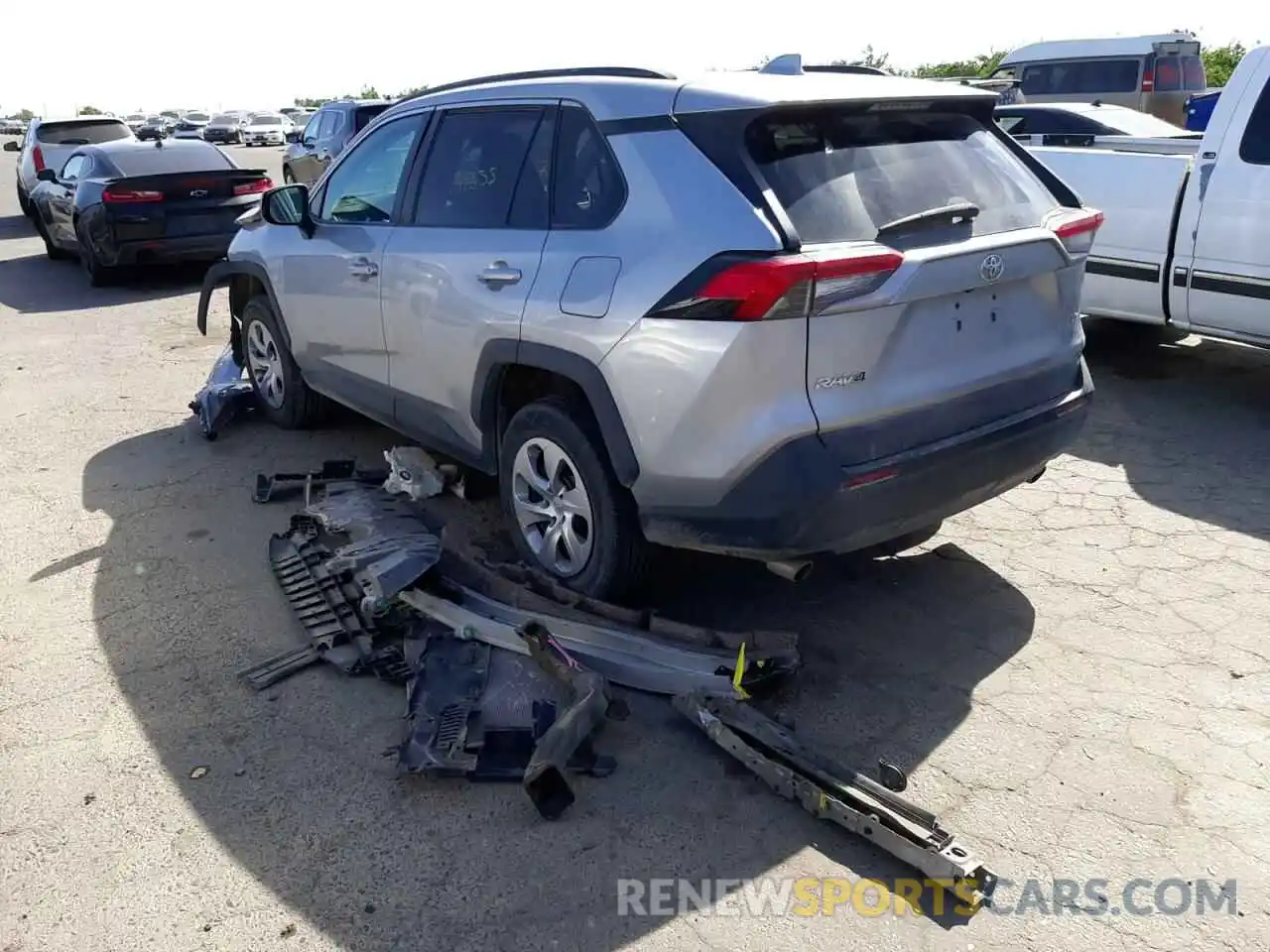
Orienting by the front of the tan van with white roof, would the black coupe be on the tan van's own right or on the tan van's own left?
on the tan van's own left

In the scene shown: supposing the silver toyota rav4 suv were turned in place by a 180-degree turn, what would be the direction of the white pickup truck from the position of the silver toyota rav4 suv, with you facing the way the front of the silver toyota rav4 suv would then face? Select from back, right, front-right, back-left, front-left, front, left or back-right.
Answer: left

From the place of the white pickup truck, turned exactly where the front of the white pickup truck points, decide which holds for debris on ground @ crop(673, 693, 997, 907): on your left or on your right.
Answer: on your right

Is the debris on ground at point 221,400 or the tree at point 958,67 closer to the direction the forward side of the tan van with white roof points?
the tree

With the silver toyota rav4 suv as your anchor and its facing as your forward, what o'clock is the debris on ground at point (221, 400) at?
The debris on ground is roughly at 12 o'clock from the silver toyota rav4 suv.

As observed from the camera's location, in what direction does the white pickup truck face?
facing the viewer and to the right of the viewer

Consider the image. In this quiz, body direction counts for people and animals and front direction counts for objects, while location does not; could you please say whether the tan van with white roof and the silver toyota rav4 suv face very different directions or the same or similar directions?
same or similar directions

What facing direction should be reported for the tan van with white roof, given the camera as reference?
facing away from the viewer and to the left of the viewer

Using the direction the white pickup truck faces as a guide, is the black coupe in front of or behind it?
behind

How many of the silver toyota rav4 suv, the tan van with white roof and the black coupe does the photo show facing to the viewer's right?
0

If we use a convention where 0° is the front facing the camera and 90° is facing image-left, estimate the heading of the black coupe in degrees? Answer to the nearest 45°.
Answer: approximately 135°

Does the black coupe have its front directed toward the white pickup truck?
no

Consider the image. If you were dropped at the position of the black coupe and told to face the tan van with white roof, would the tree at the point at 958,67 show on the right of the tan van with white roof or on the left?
left

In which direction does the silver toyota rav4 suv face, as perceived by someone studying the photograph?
facing away from the viewer and to the left of the viewer
